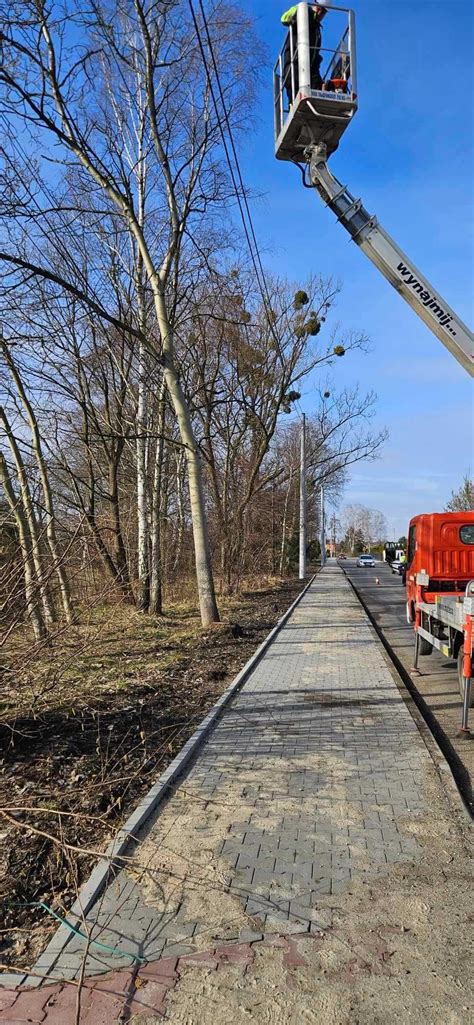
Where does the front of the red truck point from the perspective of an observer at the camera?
facing away from the viewer and to the left of the viewer

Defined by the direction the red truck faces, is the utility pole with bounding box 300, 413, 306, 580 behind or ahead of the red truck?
ahead
